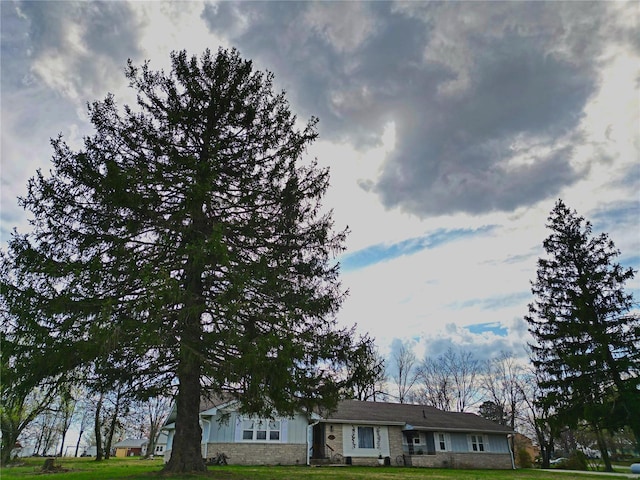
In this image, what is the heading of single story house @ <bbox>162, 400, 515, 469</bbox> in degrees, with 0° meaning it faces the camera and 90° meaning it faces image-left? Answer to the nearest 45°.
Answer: approximately 0°

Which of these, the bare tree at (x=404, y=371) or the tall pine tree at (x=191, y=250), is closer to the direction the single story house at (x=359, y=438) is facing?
the tall pine tree

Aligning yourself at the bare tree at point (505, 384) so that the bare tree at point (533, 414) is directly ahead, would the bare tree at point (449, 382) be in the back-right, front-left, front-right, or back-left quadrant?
back-right

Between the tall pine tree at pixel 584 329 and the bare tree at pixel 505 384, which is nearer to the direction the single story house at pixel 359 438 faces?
the tall pine tree

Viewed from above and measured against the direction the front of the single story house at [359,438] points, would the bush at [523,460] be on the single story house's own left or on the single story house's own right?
on the single story house's own left

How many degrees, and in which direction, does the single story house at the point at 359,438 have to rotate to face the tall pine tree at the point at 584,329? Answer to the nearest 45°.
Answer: approximately 45° to its left

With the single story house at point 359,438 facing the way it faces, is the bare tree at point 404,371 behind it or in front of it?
behind

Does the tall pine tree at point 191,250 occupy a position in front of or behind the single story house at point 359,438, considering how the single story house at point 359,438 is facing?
in front

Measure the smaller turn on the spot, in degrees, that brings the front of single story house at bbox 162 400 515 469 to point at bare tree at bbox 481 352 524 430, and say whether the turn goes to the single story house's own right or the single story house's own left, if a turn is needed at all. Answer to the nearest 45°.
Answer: approximately 135° to the single story house's own left

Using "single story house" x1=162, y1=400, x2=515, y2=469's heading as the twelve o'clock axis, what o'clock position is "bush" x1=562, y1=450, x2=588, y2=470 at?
The bush is roughly at 8 o'clock from the single story house.
